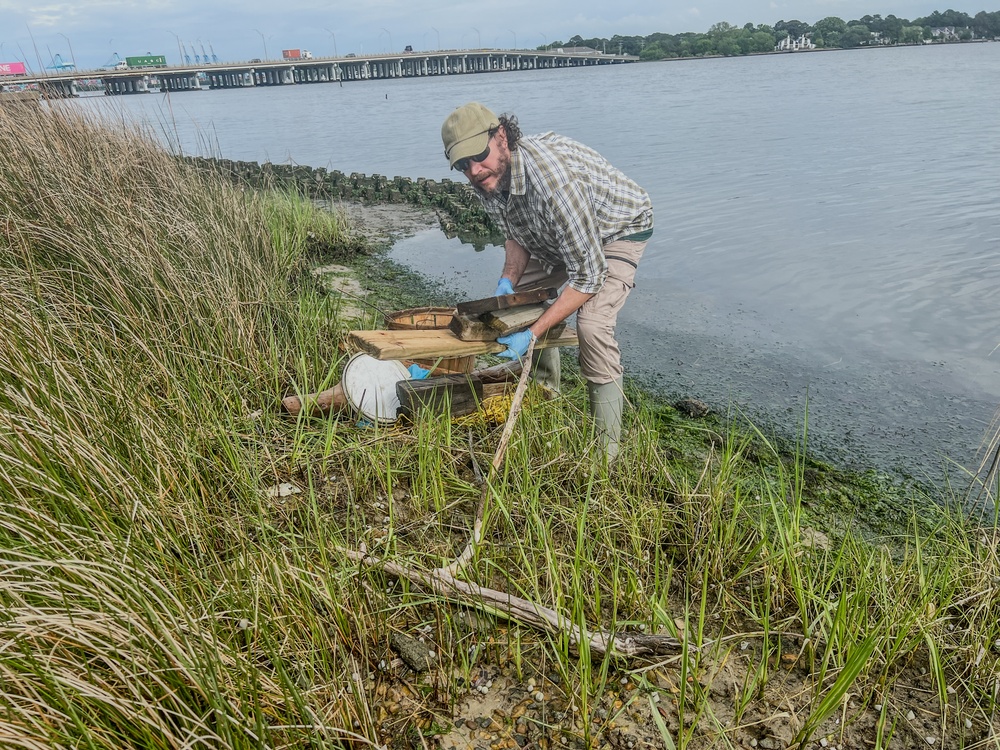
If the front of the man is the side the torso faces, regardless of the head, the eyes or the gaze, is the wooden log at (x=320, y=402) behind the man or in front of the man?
in front

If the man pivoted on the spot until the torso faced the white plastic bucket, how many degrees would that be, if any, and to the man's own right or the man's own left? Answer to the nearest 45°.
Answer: approximately 45° to the man's own right

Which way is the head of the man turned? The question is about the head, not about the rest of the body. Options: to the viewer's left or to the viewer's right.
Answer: to the viewer's left

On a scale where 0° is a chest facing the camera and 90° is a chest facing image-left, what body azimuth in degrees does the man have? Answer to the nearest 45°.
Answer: approximately 45°

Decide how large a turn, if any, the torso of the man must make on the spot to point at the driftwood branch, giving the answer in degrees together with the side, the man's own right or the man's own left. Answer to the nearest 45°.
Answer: approximately 45° to the man's own left
